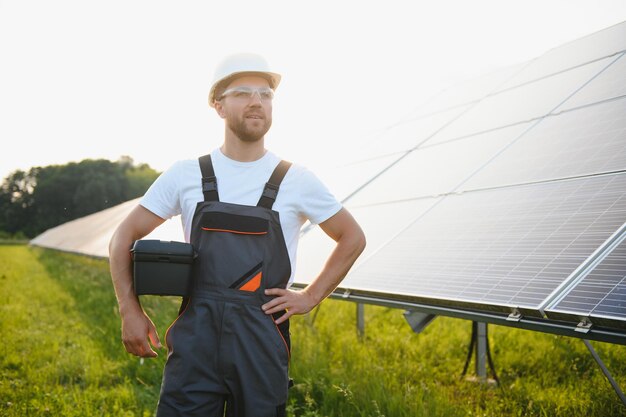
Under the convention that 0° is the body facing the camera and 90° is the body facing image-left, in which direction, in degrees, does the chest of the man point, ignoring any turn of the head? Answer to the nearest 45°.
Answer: approximately 0°

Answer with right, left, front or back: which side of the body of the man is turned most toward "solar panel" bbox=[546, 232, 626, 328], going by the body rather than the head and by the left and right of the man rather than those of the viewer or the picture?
left

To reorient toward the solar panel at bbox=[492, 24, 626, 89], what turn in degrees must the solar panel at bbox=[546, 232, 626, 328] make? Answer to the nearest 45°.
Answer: approximately 135° to its right

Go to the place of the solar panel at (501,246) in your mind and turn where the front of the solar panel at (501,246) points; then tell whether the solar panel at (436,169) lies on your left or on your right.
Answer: on your right

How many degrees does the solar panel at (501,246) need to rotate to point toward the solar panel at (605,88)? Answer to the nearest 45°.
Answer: approximately 180°

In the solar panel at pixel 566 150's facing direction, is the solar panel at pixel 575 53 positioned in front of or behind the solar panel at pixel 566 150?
behind
